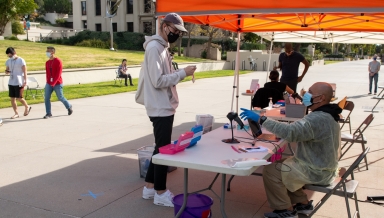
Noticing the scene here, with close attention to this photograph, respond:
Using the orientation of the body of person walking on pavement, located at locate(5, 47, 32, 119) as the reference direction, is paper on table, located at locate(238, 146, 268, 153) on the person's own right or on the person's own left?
on the person's own left

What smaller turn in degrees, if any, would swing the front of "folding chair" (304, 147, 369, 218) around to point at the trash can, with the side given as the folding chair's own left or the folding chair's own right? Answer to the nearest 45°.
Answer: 0° — it already faces it

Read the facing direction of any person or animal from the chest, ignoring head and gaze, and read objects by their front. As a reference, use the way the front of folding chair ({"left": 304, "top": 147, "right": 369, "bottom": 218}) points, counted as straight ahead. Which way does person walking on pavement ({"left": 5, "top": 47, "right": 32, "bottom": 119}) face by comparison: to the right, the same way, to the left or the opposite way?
to the left

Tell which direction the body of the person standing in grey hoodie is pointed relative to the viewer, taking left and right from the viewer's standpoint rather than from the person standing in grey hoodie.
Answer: facing to the right of the viewer

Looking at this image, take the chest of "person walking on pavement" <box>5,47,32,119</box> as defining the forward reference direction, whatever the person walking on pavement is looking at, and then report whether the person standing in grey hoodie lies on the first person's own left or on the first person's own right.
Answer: on the first person's own left

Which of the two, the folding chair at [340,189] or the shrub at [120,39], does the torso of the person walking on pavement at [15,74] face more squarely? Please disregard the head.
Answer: the folding chair

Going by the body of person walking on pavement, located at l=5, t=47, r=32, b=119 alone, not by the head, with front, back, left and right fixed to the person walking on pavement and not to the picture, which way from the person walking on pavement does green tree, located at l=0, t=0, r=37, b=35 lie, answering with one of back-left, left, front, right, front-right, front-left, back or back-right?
back-right

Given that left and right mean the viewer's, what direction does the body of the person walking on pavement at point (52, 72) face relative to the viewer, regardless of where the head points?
facing the viewer and to the left of the viewer

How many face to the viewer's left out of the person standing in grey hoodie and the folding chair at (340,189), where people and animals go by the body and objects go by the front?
1

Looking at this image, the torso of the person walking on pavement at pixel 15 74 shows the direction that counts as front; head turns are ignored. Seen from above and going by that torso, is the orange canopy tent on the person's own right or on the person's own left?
on the person's own left

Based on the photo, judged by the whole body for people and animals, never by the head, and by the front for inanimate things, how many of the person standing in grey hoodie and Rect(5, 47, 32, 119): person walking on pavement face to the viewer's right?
1

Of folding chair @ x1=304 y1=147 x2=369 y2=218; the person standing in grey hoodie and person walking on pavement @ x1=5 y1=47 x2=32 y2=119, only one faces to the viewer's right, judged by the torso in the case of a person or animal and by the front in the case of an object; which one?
the person standing in grey hoodie

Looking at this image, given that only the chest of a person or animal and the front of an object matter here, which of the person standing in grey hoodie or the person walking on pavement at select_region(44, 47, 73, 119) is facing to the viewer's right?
the person standing in grey hoodie

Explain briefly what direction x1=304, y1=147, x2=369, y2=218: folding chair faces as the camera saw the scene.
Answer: facing to the left of the viewer
